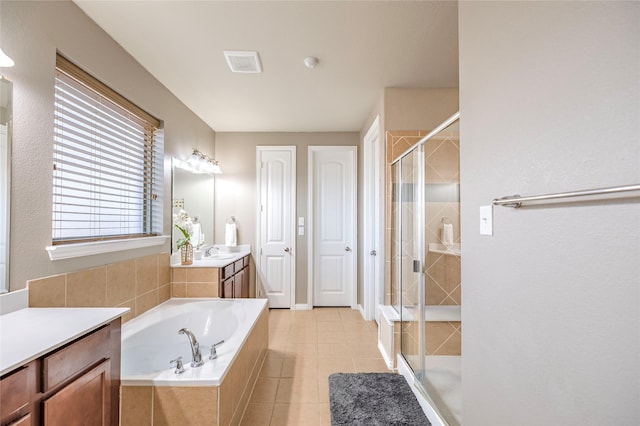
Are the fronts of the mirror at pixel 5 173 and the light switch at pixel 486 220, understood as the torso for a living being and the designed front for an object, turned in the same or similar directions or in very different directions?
very different directions

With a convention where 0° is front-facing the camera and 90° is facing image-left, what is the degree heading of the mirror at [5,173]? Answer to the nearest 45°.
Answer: approximately 315°

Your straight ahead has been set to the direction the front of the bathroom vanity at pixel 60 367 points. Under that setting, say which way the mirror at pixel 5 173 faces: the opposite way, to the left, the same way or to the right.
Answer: the same way

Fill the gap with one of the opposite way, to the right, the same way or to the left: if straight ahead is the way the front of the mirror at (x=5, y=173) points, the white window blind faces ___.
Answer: the same way

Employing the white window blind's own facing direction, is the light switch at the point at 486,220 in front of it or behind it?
in front

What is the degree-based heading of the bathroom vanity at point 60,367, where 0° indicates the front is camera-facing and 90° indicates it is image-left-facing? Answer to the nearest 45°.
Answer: approximately 315°

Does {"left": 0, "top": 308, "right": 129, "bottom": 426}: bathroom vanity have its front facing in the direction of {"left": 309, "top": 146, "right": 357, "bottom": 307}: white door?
no

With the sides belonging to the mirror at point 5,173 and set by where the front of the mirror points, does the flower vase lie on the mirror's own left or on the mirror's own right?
on the mirror's own left

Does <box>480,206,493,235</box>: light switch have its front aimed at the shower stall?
no

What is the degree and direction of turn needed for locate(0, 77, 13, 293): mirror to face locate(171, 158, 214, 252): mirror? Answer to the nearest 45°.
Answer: approximately 90° to its left

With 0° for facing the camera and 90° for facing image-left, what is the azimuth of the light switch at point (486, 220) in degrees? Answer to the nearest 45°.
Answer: approximately 45°

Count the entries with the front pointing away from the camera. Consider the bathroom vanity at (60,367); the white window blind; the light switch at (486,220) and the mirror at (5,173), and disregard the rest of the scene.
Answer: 0

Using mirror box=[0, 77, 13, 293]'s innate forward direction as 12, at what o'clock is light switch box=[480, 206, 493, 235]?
The light switch is roughly at 12 o'clock from the mirror.

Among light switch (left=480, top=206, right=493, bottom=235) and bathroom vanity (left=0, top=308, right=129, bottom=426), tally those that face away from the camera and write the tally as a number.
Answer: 0

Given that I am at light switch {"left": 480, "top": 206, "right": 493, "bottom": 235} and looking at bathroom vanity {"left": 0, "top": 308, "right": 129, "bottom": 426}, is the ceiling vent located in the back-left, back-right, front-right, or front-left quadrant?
front-right

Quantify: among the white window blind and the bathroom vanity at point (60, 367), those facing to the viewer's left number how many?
0
